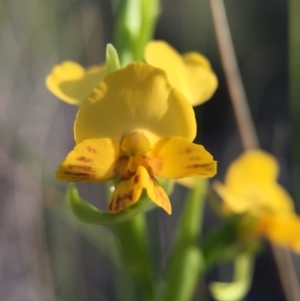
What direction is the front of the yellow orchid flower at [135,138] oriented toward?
toward the camera
